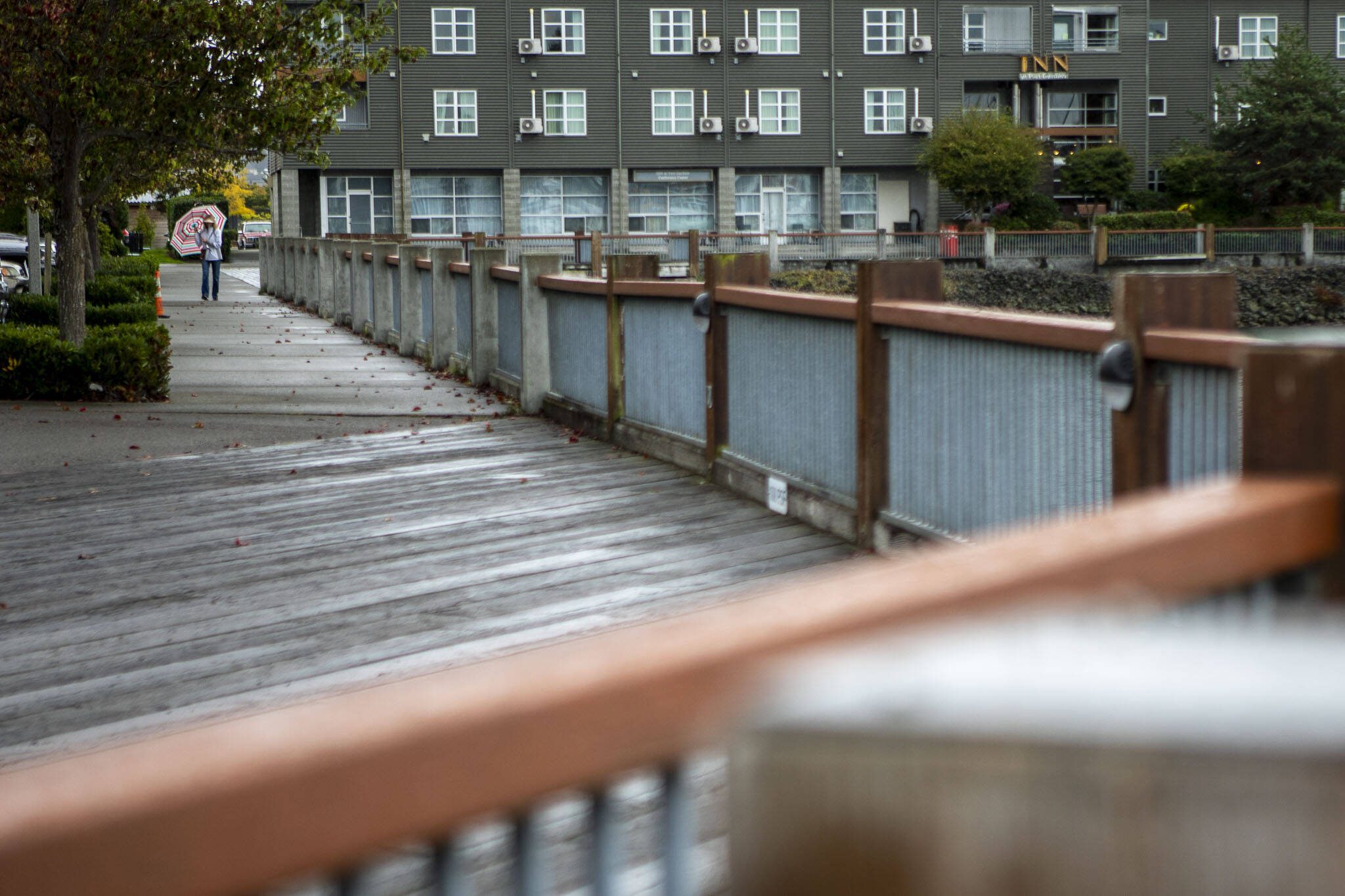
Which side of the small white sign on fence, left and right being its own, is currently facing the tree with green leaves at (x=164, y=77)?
right

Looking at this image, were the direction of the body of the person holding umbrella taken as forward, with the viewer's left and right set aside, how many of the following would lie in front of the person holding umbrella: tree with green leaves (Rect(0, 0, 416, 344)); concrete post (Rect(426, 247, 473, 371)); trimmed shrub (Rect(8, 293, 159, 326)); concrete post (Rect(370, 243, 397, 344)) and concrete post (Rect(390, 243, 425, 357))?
5

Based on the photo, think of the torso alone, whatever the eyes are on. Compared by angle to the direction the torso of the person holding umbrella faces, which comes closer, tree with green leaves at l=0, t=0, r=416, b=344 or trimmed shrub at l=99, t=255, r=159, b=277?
the tree with green leaves

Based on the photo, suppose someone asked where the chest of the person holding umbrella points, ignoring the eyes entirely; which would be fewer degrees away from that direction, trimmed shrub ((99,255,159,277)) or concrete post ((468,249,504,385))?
the concrete post

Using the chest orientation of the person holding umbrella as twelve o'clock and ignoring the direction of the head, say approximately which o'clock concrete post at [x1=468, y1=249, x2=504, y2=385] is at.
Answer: The concrete post is roughly at 12 o'clock from the person holding umbrella.

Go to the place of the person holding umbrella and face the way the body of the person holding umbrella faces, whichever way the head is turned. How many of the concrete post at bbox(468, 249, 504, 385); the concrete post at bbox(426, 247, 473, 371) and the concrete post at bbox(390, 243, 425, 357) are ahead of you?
3

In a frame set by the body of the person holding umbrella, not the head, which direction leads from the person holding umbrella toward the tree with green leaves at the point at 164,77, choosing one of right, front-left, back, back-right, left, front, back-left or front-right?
front

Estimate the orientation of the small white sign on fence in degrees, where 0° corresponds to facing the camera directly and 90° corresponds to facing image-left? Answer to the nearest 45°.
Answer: approximately 45°

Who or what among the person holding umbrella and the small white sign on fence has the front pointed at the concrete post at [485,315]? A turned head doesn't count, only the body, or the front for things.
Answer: the person holding umbrella

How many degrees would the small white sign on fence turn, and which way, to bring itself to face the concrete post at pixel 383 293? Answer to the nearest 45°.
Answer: approximately 135° to its right

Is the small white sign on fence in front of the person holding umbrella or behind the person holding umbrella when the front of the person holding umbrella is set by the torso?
in front

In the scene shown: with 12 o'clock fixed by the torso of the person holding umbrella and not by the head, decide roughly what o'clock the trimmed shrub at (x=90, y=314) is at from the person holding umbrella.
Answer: The trimmed shrub is roughly at 12 o'clock from the person holding umbrella.

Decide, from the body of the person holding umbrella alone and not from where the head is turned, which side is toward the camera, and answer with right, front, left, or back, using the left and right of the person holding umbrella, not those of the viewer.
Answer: front

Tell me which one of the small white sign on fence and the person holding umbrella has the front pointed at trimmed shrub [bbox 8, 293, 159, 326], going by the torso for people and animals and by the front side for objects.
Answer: the person holding umbrella

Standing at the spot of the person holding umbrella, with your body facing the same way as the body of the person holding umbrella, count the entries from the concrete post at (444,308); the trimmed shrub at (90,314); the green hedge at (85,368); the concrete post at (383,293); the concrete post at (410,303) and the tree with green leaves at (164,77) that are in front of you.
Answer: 6

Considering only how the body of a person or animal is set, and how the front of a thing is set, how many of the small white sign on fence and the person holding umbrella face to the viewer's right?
0
